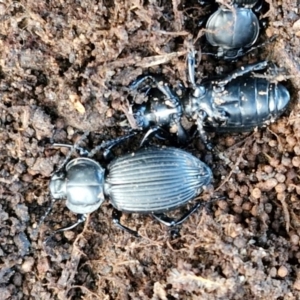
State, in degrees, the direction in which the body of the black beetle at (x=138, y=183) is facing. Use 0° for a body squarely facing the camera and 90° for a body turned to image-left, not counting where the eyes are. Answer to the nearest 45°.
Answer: approximately 90°

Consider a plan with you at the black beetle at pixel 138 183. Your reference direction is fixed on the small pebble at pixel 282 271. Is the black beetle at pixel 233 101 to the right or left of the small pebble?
left

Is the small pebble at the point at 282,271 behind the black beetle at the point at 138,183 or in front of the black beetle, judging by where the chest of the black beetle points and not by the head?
behind

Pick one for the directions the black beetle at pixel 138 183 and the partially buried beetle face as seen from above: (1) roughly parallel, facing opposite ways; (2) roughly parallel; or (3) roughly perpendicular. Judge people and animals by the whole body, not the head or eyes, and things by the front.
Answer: roughly perpendicular

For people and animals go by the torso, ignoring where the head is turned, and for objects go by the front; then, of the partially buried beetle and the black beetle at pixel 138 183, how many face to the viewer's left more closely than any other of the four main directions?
1

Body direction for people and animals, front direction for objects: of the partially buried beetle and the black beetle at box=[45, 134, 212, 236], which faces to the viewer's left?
the black beetle
